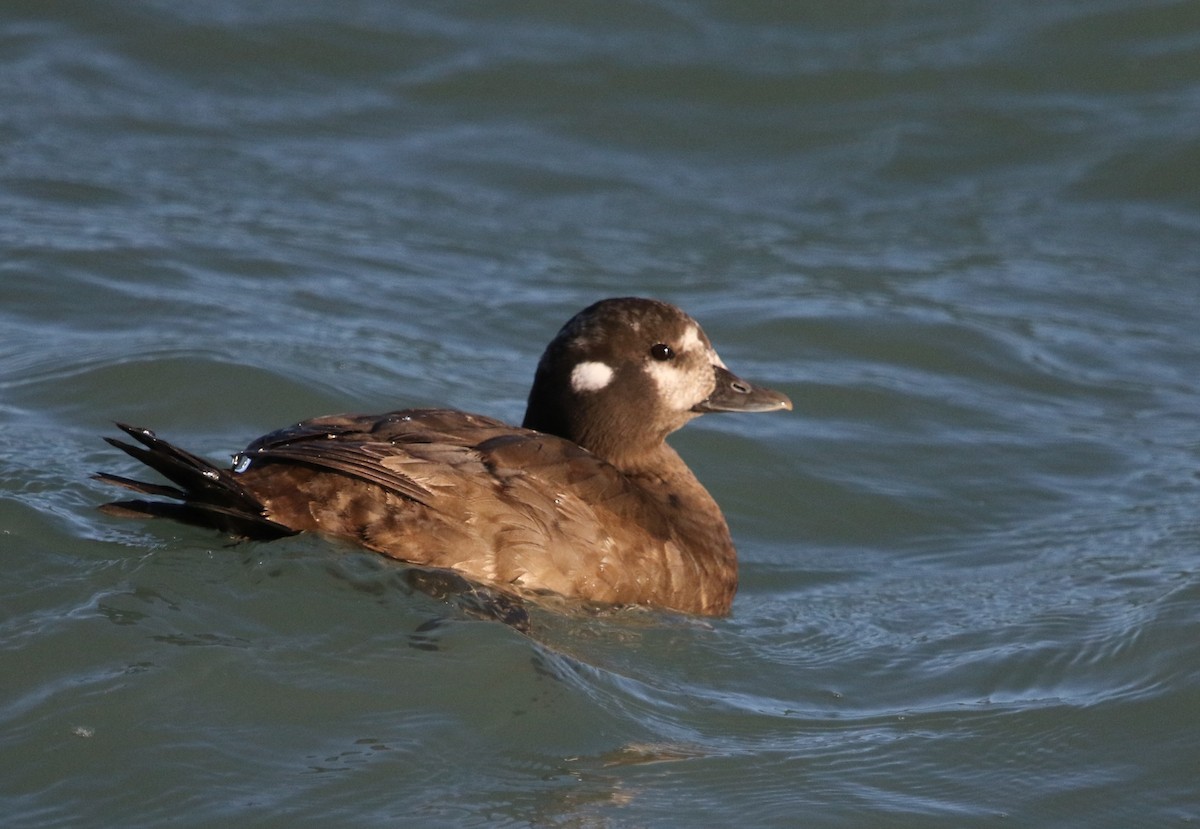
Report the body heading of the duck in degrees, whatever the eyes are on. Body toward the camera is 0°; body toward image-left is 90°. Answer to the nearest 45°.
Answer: approximately 270°
